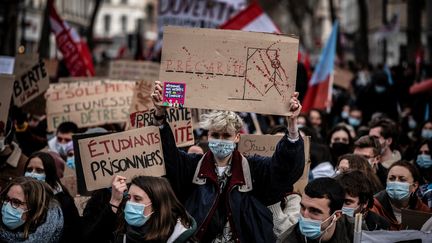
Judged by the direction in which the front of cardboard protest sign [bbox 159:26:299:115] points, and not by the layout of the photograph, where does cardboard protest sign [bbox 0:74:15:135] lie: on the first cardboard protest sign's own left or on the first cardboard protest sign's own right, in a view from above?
on the first cardboard protest sign's own right

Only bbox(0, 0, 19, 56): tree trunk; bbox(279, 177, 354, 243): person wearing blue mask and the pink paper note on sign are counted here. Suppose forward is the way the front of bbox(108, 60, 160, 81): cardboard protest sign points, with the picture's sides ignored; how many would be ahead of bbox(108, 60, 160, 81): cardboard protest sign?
2

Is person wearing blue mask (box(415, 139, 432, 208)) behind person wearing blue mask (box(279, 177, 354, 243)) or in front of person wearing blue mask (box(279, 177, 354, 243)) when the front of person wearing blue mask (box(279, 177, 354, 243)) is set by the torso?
behind

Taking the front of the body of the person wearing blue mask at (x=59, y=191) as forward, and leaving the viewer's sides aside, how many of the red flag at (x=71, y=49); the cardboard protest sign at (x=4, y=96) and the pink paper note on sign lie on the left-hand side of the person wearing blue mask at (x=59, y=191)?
1

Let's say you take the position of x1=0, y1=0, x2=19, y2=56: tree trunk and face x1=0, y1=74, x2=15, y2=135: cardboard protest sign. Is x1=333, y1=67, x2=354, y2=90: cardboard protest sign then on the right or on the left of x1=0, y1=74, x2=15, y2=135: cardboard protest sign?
left

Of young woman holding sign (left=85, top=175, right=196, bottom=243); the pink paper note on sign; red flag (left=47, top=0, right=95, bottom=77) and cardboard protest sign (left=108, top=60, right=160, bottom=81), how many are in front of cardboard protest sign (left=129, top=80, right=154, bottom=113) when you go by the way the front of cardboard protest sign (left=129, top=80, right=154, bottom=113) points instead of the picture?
2

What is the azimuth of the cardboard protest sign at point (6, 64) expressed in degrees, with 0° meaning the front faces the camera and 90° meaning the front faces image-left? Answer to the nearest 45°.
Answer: approximately 0°

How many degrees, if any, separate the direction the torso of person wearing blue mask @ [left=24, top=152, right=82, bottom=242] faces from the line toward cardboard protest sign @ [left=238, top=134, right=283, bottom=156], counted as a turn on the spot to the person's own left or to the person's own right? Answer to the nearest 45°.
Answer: approximately 135° to the person's own left
